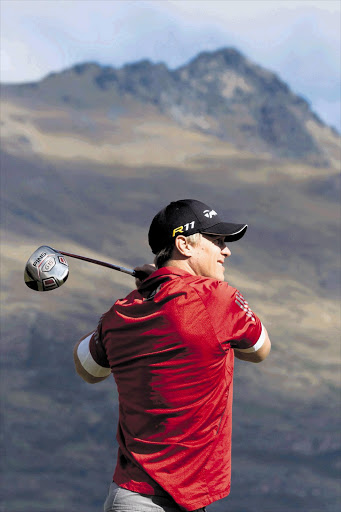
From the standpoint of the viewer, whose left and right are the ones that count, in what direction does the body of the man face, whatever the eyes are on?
facing away from the viewer and to the right of the viewer

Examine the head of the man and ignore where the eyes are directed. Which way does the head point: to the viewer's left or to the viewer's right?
to the viewer's right
